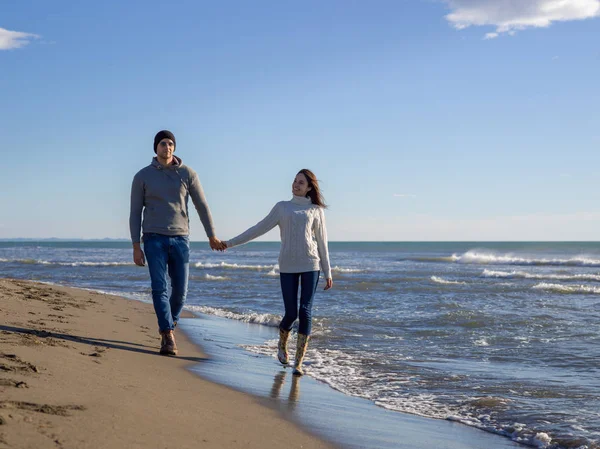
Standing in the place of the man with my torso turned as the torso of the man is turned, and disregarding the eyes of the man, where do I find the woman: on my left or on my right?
on my left

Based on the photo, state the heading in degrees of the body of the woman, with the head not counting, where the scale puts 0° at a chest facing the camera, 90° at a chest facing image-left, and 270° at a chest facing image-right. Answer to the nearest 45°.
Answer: approximately 0°

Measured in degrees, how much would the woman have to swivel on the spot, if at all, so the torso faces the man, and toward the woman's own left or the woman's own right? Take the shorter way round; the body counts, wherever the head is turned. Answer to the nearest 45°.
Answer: approximately 90° to the woman's own right

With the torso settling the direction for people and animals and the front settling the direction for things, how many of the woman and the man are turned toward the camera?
2

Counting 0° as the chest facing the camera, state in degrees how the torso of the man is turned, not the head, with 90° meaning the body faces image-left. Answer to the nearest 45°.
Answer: approximately 0°

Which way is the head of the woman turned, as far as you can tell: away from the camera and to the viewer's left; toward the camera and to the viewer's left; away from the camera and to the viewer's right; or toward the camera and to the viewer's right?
toward the camera and to the viewer's left
